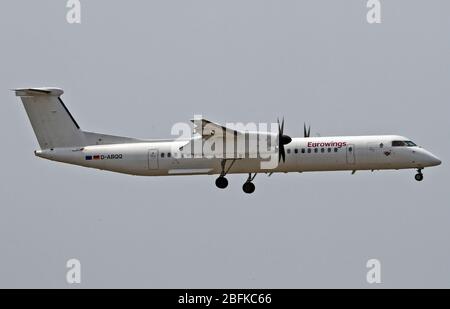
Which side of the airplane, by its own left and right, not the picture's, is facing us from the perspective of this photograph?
right
